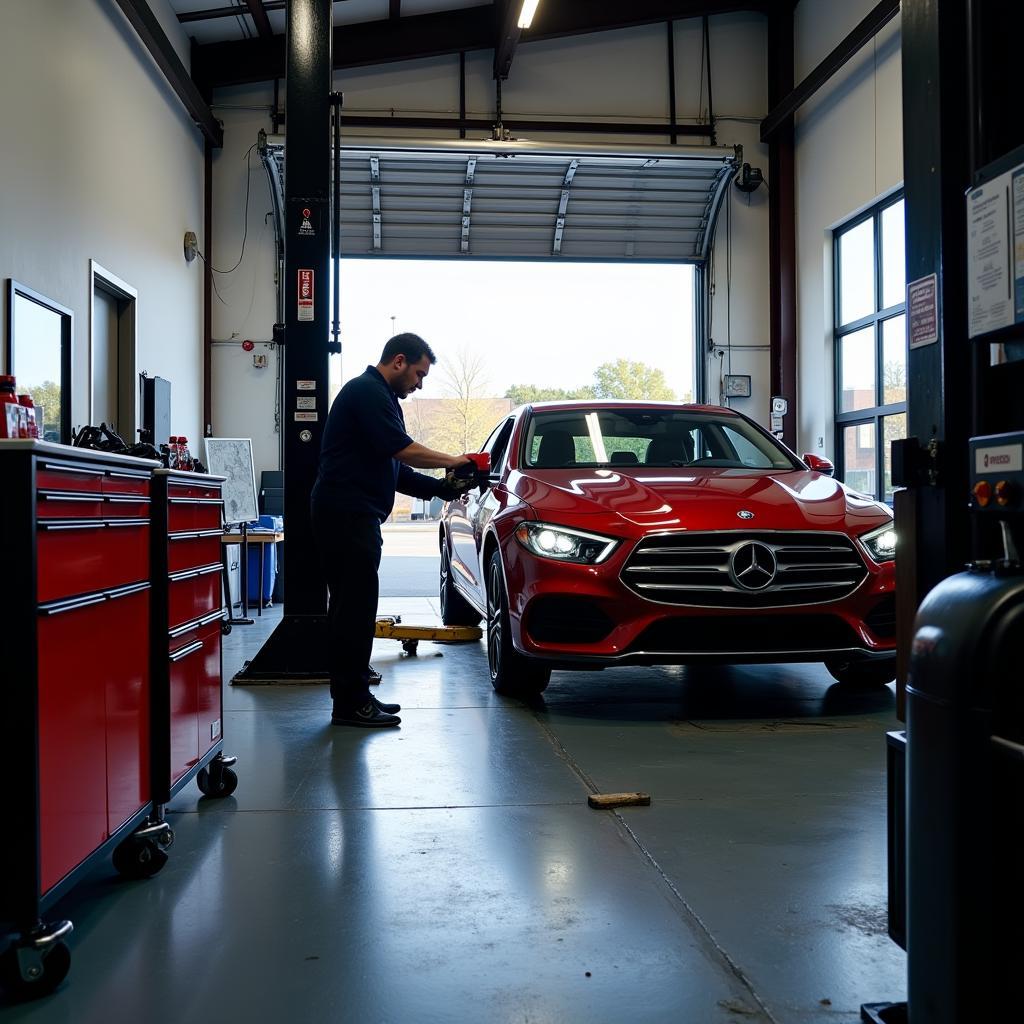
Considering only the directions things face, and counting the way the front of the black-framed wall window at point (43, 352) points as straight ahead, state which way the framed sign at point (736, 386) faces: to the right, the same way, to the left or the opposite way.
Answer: to the right

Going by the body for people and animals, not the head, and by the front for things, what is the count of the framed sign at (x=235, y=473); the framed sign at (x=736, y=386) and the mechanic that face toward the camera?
2

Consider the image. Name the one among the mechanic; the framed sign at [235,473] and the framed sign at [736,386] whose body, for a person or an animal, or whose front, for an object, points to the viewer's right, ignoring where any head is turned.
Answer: the mechanic

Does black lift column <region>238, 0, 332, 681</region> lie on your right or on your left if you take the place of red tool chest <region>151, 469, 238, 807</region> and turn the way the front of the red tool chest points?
on your left

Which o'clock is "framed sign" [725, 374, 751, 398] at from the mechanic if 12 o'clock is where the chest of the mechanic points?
The framed sign is roughly at 10 o'clock from the mechanic.

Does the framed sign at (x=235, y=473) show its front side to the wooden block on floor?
yes

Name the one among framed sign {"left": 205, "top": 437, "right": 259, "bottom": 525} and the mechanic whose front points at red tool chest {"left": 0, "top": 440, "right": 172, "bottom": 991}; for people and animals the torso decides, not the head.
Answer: the framed sign

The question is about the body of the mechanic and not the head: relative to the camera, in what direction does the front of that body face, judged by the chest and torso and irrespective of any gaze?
to the viewer's right

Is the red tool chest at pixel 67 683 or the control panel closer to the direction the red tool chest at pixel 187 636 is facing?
the control panel

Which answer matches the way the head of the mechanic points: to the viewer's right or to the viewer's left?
to the viewer's right

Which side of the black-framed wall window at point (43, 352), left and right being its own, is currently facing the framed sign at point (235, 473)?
left
